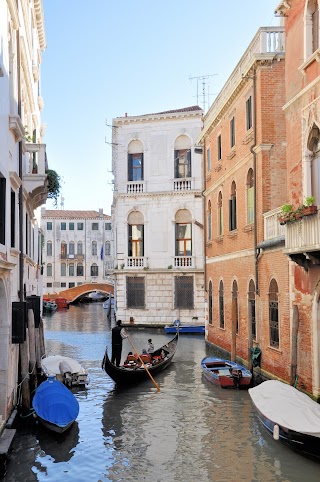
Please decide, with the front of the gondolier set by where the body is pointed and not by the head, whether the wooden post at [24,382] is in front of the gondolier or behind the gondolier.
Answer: behind

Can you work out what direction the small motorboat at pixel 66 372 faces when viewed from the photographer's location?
facing away from the viewer and to the left of the viewer

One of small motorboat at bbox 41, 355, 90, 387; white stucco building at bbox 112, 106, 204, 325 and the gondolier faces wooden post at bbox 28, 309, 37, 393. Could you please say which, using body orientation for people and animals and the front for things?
the white stucco building

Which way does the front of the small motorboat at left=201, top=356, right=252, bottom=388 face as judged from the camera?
facing away from the viewer and to the left of the viewer

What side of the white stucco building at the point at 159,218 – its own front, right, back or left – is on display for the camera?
front

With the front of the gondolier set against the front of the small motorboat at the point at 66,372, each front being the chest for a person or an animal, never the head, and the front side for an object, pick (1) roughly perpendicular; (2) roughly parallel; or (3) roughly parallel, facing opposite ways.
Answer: roughly perpendicular

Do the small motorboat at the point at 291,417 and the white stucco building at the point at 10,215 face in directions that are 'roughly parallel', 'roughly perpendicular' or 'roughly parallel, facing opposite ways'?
roughly perpendicular

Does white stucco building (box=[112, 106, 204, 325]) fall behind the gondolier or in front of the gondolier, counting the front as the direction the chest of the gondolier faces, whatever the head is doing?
in front

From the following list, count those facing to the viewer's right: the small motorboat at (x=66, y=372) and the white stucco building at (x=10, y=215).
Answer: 1

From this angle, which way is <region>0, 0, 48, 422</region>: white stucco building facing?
to the viewer's right

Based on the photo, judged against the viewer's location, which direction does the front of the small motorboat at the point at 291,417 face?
facing away from the viewer and to the left of the viewer

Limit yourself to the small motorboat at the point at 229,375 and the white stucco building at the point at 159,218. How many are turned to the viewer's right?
0

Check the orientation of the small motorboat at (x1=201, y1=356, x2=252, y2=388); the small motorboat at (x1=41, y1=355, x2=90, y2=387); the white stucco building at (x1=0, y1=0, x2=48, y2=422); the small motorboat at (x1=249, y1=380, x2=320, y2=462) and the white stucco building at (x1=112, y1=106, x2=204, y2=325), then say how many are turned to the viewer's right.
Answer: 1

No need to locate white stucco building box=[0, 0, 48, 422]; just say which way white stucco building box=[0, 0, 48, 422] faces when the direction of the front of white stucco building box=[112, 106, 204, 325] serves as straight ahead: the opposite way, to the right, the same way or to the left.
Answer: to the left

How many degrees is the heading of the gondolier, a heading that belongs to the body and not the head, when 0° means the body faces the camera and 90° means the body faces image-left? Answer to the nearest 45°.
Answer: approximately 225°
